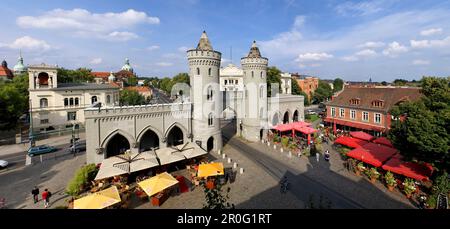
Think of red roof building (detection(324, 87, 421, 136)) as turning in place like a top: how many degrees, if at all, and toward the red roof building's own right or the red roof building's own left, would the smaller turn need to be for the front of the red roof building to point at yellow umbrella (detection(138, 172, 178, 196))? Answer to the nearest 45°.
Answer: approximately 45° to the red roof building's own left

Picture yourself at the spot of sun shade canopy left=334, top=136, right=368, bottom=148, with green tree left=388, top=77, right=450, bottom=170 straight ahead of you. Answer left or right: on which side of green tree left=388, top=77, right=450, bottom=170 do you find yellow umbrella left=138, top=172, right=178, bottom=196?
right

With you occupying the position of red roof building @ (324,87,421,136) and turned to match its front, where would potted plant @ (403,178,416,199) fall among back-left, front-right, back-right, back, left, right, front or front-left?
front-left

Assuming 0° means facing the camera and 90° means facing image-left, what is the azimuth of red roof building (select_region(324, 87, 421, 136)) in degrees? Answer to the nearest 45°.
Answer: approximately 45°
